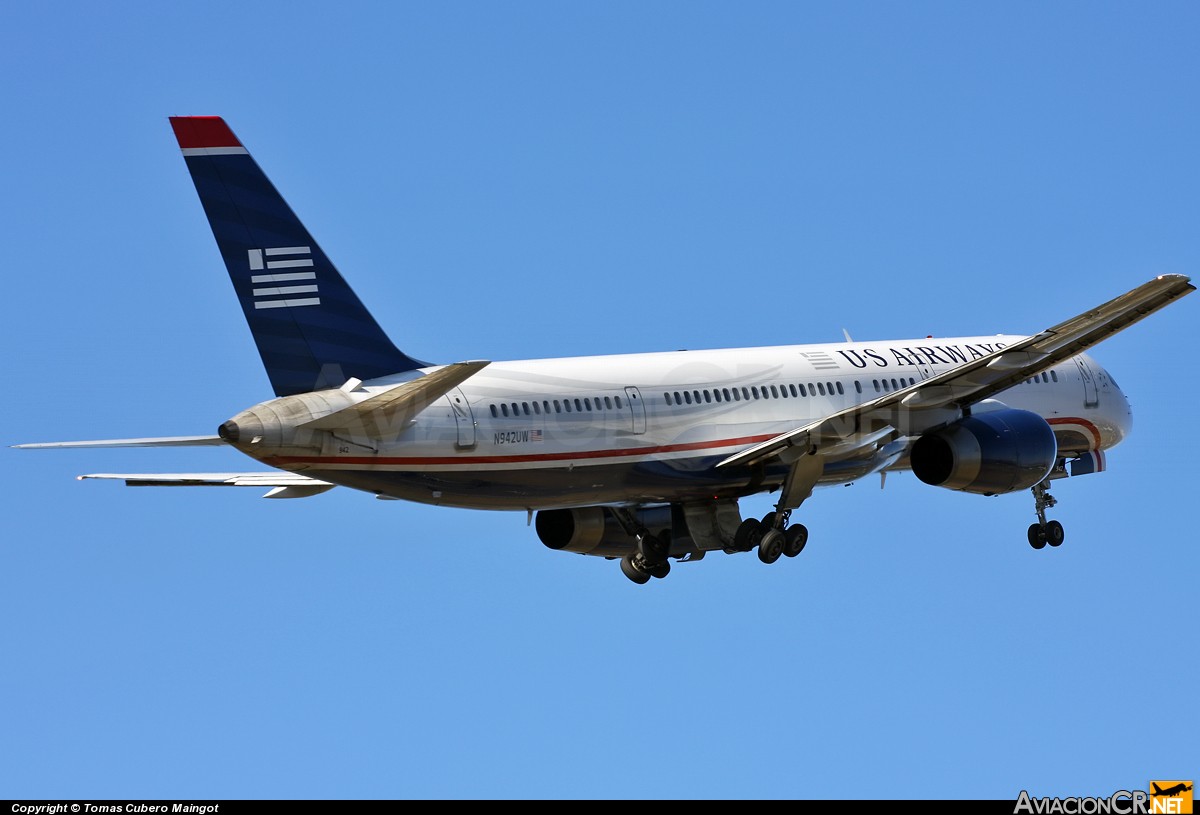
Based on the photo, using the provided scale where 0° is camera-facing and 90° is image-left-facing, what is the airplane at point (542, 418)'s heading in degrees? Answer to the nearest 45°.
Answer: approximately 225°
